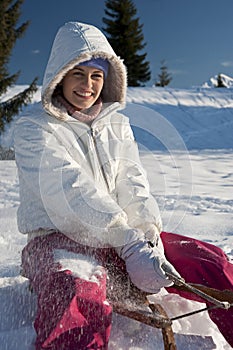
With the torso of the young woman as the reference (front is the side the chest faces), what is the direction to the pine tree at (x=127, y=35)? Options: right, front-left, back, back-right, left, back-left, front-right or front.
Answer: back-left

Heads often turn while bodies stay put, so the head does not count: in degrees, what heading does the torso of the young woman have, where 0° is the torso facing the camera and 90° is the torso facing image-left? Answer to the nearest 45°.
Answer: approximately 315°

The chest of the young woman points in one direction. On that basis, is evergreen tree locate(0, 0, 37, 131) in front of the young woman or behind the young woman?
behind
